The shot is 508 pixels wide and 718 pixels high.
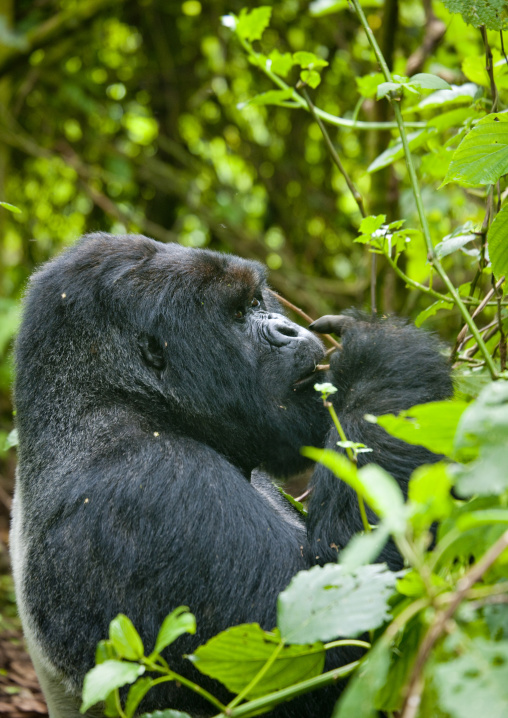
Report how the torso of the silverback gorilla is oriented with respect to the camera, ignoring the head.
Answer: to the viewer's right
